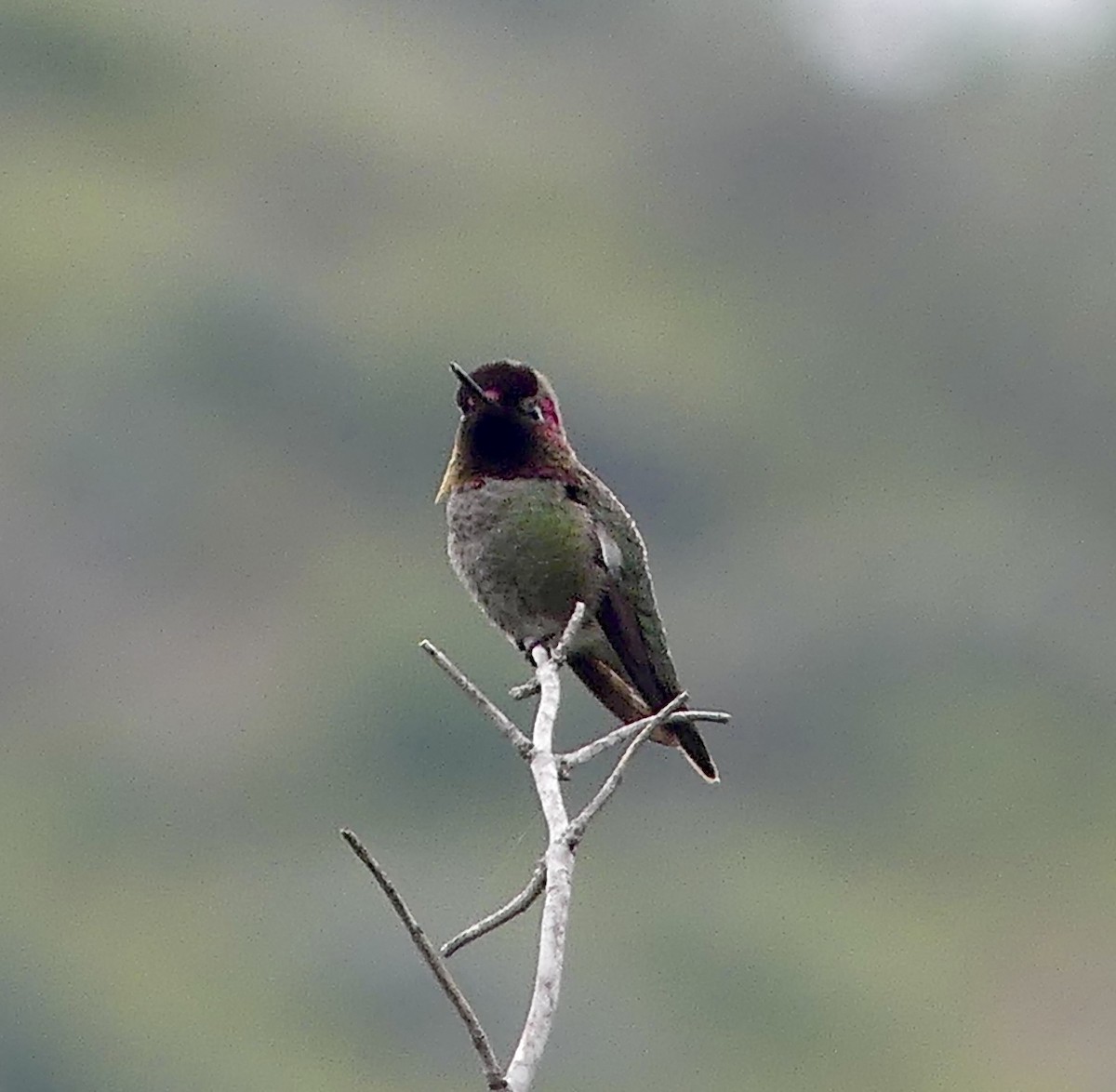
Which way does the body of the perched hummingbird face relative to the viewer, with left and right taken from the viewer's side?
facing the viewer and to the left of the viewer
